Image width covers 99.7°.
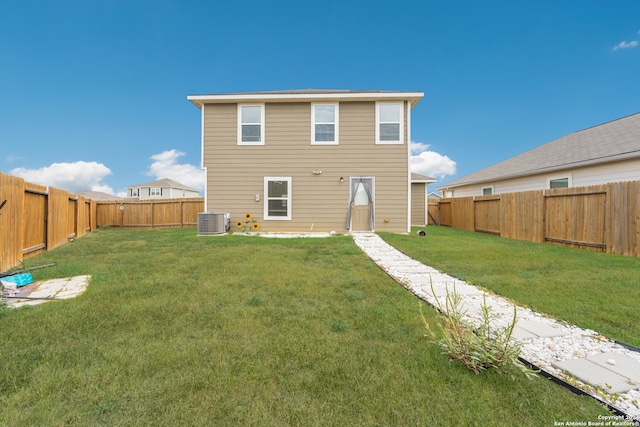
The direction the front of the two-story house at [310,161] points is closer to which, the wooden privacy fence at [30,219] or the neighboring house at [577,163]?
the neighboring house

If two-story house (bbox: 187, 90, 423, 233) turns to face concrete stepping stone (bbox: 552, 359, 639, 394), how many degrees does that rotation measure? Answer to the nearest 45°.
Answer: approximately 180°

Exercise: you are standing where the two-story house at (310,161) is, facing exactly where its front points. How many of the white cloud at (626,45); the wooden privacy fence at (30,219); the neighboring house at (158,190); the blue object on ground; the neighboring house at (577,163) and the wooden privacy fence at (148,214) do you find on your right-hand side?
2

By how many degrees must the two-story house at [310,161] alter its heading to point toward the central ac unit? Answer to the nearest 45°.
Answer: approximately 90° to its left

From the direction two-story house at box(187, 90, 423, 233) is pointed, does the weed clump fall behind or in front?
behind

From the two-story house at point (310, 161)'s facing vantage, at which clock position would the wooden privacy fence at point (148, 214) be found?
The wooden privacy fence is roughly at 10 o'clock from the two-story house.

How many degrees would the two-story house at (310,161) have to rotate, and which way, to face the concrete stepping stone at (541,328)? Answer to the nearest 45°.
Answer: approximately 180°

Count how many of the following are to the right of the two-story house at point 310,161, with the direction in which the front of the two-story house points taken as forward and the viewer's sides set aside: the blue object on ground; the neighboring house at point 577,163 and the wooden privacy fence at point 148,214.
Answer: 1

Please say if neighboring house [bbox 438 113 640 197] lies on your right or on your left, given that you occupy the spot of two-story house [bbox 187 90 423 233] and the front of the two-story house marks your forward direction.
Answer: on your right

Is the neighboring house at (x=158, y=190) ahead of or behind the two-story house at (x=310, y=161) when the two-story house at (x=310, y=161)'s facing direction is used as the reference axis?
ahead

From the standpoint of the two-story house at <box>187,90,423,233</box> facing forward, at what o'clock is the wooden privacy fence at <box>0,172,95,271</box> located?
The wooden privacy fence is roughly at 8 o'clock from the two-story house.

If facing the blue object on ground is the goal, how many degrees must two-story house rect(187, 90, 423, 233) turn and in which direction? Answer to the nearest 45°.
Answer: approximately 135° to its left

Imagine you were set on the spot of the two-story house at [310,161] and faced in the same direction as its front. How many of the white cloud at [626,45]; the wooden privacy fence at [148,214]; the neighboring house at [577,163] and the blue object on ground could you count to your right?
2

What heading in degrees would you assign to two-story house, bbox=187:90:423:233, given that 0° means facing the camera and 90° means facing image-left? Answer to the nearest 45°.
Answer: approximately 180°

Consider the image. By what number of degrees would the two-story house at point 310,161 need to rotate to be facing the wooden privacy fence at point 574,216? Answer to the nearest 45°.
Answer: approximately 135° to its right

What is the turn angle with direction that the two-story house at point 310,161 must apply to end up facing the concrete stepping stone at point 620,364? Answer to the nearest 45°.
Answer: approximately 180°
